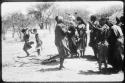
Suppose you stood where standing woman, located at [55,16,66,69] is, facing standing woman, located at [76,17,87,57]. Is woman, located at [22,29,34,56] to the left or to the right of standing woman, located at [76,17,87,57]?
left
